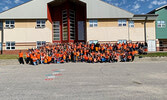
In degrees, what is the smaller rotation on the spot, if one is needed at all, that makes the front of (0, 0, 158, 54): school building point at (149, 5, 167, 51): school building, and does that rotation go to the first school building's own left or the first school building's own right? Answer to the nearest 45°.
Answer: approximately 90° to the first school building's own left

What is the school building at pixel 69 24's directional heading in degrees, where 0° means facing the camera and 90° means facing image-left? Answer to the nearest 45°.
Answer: approximately 0°
